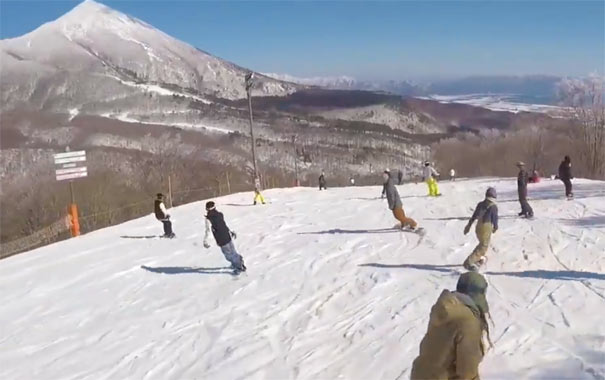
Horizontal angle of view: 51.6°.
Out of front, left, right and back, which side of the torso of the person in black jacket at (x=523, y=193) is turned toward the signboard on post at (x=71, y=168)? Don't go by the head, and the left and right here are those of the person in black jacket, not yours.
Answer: front

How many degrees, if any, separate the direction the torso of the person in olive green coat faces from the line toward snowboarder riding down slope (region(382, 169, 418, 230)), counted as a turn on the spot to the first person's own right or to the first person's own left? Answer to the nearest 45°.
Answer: approximately 45° to the first person's own left

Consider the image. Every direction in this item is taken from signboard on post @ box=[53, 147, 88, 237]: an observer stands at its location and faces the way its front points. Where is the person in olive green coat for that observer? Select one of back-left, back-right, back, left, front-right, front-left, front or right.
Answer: front

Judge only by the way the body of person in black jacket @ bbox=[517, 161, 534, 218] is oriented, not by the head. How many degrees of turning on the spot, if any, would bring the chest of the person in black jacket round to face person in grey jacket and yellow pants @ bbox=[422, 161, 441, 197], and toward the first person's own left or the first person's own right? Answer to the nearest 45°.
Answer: approximately 45° to the first person's own right

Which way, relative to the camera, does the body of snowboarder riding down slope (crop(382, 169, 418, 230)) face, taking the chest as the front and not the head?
to the viewer's left

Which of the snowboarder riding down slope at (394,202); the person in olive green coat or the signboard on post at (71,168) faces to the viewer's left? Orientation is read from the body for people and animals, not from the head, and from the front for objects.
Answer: the snowboarder riding down slope

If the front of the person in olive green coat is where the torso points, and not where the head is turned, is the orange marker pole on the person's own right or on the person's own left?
on the person's own left

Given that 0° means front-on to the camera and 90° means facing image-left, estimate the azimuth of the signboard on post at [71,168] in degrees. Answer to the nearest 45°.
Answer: approximately 0°

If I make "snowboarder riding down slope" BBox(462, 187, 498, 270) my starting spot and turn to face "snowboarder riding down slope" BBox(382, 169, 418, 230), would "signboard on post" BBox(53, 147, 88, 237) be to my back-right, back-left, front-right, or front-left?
front-left

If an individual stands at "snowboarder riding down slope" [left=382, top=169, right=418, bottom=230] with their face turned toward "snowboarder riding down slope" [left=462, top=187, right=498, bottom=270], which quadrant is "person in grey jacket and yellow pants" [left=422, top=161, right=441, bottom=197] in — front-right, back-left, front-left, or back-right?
back-left

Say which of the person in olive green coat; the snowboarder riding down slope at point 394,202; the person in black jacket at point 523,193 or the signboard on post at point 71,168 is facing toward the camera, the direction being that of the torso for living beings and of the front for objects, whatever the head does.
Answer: the signboard on post

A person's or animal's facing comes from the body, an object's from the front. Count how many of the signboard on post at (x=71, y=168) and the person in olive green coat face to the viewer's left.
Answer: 0

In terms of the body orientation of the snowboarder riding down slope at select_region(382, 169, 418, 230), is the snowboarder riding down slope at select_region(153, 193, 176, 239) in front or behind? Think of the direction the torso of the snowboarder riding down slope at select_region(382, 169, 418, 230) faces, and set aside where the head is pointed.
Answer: in front

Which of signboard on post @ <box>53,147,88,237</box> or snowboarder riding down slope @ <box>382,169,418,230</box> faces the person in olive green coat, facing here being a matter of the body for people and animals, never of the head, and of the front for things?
the signboard on post
